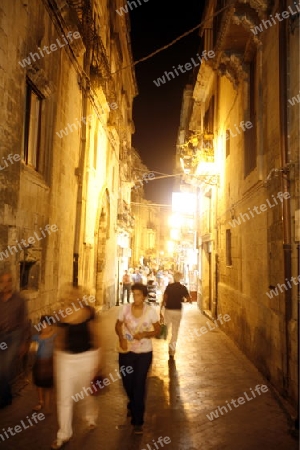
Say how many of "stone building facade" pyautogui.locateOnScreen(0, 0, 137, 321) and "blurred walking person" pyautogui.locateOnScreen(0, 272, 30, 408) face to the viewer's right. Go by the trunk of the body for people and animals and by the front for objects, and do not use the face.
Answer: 1

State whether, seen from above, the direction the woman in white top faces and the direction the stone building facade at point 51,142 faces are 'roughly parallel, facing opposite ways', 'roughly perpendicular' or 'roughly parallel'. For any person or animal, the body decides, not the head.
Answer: roughly perpendicular

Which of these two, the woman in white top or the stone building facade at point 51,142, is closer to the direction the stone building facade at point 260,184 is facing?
the stone building facade

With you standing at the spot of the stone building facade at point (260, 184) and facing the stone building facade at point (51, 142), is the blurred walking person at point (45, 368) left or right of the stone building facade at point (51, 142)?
left

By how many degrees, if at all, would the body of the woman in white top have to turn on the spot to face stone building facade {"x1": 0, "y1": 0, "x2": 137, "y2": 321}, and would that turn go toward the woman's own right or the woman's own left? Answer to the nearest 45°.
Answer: approximately 135° to the woman's own right

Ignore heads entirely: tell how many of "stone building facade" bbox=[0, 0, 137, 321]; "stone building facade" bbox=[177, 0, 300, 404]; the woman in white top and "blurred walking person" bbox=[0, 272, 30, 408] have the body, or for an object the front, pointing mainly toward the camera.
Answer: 2

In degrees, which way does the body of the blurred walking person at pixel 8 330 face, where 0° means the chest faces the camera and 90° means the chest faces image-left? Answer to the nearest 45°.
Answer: approximately 0°

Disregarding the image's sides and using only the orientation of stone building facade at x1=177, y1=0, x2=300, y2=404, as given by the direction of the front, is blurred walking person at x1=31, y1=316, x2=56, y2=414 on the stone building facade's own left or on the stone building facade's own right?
on the stone building facade's own left

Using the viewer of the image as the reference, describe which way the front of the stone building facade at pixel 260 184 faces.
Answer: facing to the left of the viewer

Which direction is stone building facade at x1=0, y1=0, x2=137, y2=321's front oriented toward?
to the viewer's right

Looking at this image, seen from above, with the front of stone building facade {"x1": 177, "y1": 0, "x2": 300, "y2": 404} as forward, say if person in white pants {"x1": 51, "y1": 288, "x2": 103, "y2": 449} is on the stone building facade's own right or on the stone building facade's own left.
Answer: on the stone building facade's own left

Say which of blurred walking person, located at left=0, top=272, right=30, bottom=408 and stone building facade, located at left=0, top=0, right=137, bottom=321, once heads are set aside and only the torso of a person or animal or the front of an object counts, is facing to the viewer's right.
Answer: the stone building facade

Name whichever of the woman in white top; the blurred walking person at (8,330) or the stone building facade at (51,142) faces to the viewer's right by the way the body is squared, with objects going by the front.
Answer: the stone building facade

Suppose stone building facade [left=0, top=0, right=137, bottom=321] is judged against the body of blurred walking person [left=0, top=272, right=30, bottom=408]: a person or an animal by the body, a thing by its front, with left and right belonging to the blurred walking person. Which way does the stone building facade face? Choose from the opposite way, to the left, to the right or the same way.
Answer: to the left

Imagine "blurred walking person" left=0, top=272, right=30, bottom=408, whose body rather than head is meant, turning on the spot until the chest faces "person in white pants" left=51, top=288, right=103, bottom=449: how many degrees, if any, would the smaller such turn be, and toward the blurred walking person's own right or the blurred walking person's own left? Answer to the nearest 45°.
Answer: approximately 45° to the blurred walking person's own left
